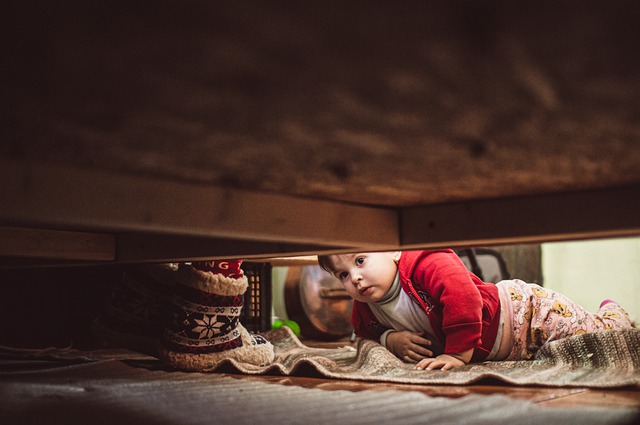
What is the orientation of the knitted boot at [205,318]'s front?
to the viewer's right

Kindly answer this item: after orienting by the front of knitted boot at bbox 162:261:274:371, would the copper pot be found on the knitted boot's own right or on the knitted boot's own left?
on the knitted boot's own left
